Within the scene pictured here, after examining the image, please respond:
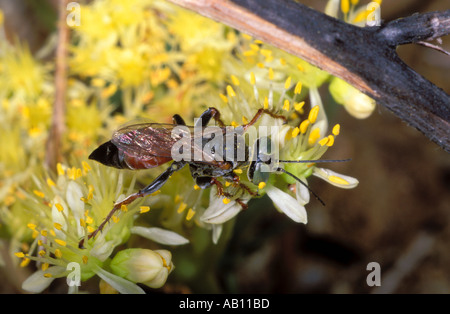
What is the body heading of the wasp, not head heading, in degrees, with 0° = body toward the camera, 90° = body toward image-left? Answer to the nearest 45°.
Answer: approximately 270°

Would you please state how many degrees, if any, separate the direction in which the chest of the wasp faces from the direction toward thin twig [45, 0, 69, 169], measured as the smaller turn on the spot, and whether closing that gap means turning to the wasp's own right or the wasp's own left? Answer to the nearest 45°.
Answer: approximately 135° to the wasp's own left
